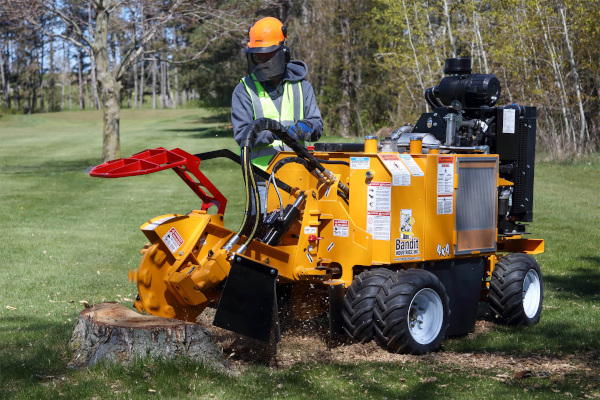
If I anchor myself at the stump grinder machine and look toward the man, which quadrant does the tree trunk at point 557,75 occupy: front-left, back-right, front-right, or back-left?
front-right

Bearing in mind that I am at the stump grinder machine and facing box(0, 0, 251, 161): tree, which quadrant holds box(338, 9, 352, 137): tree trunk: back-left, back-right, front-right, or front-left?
front-right

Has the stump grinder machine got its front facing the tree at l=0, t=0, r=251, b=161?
no

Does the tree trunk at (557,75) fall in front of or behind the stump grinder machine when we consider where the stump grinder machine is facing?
behind

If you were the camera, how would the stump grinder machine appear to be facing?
facing the viewer and to the left of the viewer

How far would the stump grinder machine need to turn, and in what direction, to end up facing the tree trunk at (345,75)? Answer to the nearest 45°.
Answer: approximately 135° to its right

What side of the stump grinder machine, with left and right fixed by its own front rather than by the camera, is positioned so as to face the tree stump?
front

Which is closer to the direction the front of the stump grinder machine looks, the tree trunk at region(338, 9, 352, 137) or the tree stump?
the tree stump
